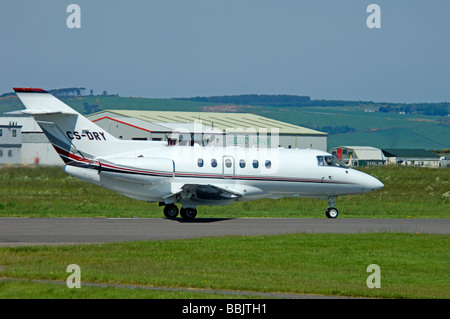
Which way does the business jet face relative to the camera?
to the viewer's right
